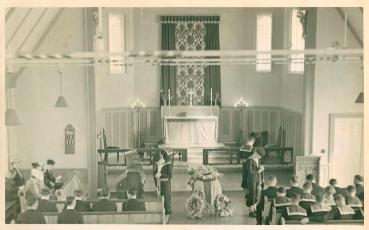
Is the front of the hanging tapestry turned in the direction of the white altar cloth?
yes

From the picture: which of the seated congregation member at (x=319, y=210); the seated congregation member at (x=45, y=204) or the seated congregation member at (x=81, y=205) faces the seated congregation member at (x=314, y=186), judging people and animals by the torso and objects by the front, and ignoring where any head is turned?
the seated congregation member at (x=319, y=210)

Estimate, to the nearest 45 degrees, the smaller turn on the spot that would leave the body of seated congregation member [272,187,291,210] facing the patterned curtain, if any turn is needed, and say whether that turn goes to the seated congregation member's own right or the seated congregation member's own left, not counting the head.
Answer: approximately 45° to the seated congregation member's own left

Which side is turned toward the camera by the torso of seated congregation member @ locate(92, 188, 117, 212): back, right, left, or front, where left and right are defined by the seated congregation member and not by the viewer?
back

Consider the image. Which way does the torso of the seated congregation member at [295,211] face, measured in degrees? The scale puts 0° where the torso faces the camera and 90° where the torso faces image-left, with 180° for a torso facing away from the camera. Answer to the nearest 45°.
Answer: approximately 180°

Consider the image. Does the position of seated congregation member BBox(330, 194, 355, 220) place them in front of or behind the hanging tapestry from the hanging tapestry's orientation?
in front

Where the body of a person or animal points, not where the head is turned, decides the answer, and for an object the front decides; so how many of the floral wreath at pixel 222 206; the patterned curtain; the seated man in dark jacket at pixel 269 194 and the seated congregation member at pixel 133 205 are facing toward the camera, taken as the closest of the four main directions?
2

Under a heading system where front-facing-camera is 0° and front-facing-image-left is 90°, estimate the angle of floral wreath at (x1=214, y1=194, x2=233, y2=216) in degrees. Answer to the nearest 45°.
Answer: approximately 0°

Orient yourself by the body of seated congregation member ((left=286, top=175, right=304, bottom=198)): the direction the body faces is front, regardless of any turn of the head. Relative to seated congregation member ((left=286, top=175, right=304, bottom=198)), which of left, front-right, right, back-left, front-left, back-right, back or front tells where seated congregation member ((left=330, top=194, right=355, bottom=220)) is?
back-right

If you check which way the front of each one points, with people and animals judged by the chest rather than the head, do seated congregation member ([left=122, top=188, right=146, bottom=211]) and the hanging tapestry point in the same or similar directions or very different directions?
very different directions

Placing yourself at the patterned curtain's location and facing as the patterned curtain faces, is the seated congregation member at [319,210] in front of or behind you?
in front

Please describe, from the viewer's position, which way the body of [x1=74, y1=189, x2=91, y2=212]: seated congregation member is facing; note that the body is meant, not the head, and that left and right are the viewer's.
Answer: facing away from the viewer

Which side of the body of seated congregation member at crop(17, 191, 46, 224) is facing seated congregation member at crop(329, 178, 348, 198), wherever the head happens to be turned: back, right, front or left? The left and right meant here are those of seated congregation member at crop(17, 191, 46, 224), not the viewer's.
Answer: right

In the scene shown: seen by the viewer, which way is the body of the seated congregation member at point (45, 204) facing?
away from the camera

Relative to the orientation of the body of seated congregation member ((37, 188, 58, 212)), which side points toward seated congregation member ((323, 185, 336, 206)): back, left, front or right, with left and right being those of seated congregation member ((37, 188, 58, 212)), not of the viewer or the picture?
right

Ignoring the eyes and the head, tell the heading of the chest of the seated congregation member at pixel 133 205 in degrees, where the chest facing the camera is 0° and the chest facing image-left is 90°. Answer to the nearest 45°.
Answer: approximately 180°

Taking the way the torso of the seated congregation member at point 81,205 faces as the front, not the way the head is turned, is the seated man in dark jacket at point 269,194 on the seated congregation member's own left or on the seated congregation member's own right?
on the seated congregation member's own right

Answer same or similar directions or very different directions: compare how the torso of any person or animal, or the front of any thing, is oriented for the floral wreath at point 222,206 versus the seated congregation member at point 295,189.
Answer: very different directions

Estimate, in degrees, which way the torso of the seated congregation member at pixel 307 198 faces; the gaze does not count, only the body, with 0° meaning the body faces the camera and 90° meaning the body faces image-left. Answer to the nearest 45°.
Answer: approximately 180°
